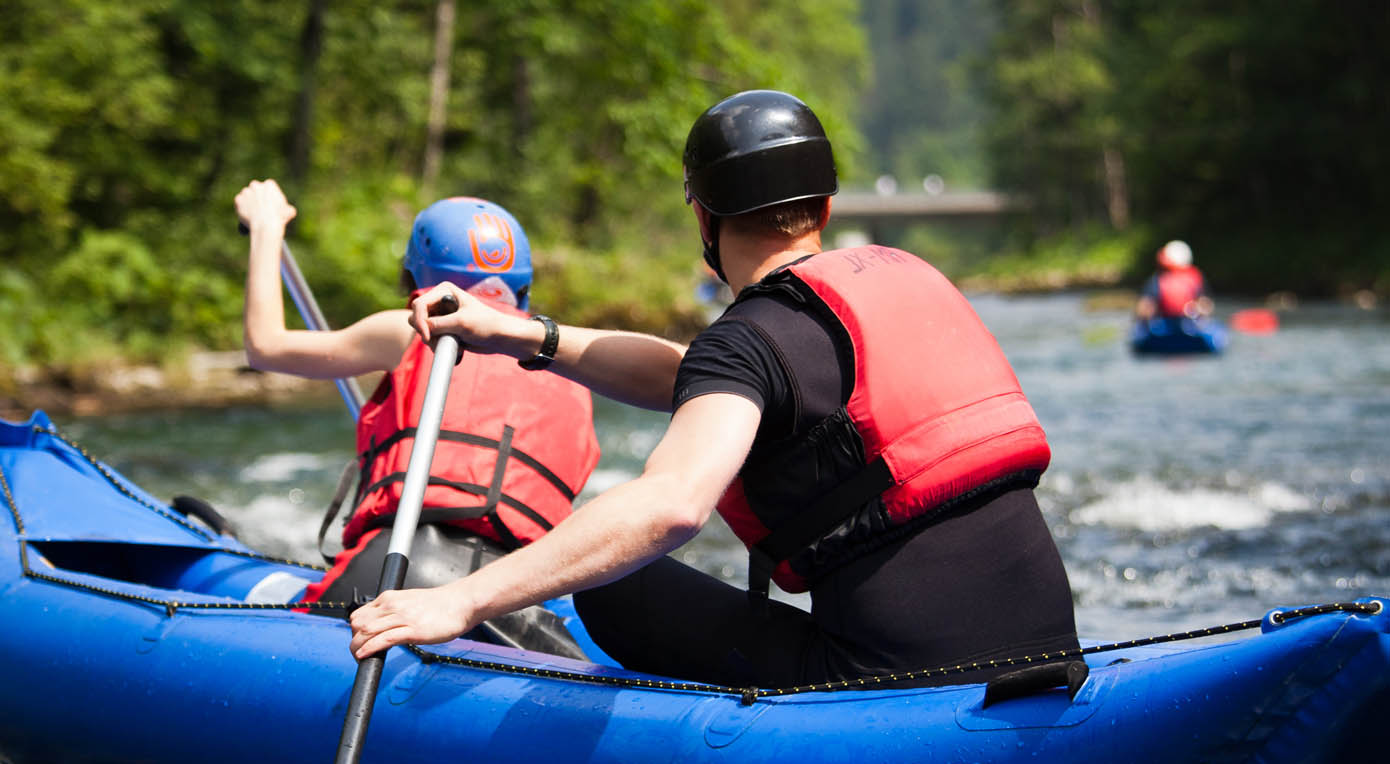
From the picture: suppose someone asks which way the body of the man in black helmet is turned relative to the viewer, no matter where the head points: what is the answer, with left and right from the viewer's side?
facing away from the viewer and to the left of the viewer

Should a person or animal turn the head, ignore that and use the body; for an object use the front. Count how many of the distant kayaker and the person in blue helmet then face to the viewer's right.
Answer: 0

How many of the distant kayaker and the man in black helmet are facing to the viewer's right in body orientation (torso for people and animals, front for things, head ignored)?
0

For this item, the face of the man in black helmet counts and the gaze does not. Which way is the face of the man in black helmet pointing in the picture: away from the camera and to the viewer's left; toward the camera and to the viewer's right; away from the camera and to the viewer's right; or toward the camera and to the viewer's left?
away from the camera and to the viewer's left

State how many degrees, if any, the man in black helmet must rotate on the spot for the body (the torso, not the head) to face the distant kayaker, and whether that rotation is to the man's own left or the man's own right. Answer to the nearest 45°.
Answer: approximately 45° to the man's own right

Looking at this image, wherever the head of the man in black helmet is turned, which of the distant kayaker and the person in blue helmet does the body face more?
the person in blue helmet
